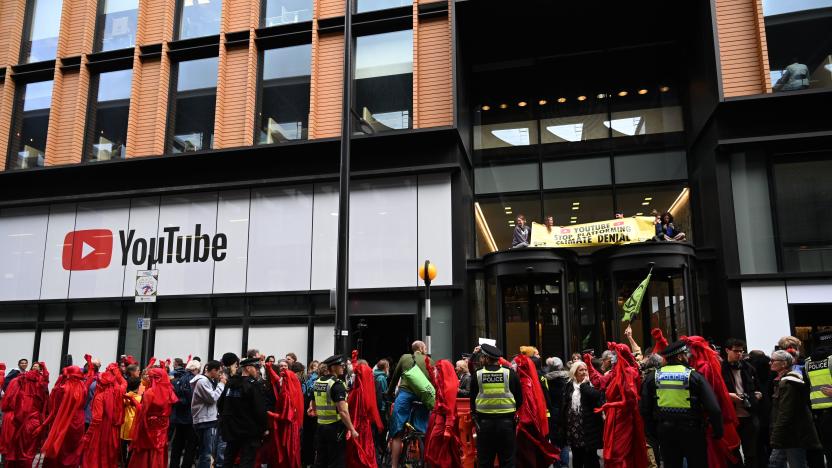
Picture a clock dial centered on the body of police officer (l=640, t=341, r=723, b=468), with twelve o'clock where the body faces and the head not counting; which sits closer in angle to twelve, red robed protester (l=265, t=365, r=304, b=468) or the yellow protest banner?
the yellow protest banner

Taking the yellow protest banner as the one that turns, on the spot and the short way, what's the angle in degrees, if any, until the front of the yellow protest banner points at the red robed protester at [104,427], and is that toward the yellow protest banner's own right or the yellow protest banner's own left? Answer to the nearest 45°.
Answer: approximately 45° to the yellow protest banner's own right

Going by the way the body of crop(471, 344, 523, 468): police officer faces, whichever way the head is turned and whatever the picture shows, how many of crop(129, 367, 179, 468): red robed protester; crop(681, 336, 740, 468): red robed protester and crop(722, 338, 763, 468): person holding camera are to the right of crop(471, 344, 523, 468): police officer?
2

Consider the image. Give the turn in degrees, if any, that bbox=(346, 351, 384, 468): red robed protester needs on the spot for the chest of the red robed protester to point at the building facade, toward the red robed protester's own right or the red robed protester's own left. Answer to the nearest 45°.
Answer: approximately 90° to the red robed protester's own right

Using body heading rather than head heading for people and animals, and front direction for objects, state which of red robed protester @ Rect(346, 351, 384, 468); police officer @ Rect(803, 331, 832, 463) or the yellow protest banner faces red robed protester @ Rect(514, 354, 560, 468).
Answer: the yellow protest banner

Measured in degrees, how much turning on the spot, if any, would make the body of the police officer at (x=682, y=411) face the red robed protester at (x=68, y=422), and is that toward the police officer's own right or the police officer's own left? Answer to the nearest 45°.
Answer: approximately 90° to the police officer's own left

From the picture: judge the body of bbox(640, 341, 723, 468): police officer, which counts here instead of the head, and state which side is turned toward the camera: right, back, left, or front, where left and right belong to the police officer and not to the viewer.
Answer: back

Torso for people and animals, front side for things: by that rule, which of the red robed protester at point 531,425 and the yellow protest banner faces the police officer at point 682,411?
the yellow protest banner
